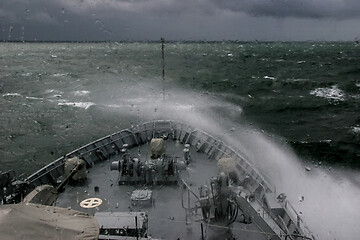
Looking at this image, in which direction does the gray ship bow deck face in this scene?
away from the camera
